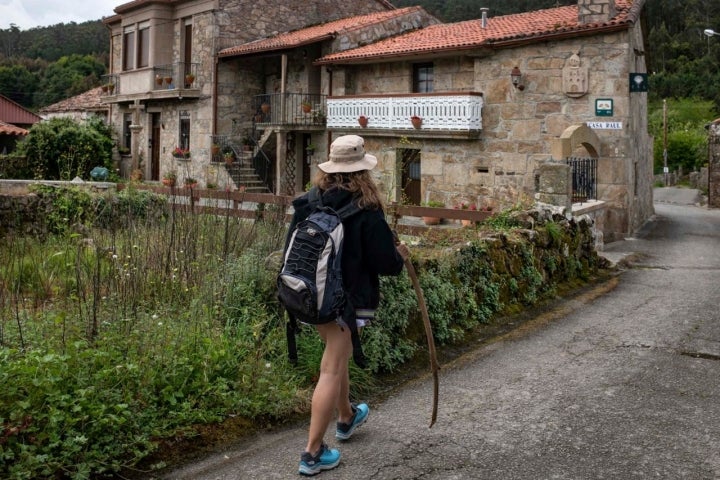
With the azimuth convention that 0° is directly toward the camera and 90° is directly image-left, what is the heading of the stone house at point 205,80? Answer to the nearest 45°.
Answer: approximately 45°

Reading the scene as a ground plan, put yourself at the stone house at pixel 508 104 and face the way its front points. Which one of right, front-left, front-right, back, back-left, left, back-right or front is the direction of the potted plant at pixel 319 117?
right

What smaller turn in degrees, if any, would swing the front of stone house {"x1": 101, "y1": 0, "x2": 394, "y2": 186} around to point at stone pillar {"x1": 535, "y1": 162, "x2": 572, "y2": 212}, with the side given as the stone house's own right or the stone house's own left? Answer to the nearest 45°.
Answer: approximately 45° to the stone house's own left

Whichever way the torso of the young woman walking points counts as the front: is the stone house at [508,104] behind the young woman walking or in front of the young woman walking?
in front

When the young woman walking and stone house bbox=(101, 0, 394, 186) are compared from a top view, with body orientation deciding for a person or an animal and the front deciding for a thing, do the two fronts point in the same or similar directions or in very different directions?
very different directions

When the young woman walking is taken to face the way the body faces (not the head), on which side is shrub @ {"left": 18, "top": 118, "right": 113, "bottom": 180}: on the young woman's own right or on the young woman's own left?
on the young woman's own left

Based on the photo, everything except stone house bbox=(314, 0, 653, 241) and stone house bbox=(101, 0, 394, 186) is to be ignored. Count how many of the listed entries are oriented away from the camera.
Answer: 0
